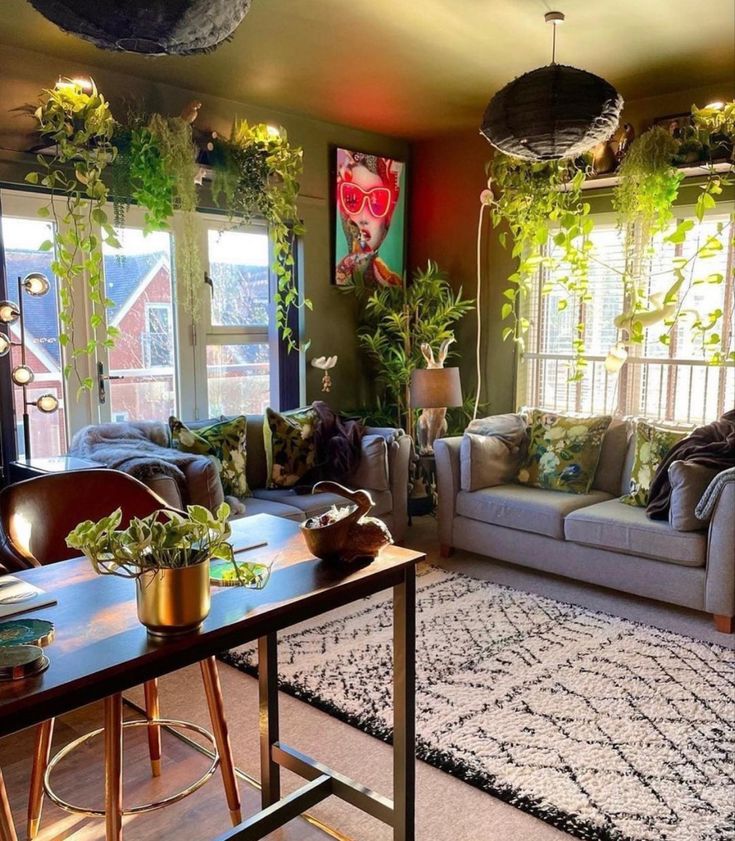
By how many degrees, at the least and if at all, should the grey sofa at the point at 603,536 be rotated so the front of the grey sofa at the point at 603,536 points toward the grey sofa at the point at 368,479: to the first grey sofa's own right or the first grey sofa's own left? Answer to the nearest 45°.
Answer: approximately 45° to the first grey sofa's own right

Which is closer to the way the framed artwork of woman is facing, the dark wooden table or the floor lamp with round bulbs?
the dark wooden table

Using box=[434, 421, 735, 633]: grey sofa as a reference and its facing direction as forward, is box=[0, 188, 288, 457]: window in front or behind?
in front

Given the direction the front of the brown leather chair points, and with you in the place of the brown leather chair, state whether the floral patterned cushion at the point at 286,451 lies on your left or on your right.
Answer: on your left

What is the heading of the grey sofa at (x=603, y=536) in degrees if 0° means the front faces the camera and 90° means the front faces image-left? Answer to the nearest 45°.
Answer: approximately 45°

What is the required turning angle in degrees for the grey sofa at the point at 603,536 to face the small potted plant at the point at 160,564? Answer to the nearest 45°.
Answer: approximately 45° to its left

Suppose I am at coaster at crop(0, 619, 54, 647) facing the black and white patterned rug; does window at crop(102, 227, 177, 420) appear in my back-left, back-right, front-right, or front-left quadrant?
front-left

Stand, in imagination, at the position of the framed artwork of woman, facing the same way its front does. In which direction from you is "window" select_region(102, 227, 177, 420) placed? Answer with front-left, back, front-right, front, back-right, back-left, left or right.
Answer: right

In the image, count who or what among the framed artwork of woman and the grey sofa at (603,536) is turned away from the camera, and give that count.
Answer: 0

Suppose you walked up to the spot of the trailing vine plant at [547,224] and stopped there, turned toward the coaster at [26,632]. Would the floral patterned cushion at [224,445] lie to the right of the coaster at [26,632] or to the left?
right

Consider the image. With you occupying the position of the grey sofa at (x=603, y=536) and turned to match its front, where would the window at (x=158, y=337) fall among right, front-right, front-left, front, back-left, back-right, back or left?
front-right

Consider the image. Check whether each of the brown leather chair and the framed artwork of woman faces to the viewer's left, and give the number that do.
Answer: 0

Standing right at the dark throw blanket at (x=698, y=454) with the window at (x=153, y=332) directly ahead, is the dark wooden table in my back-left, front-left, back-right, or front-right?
front-left
